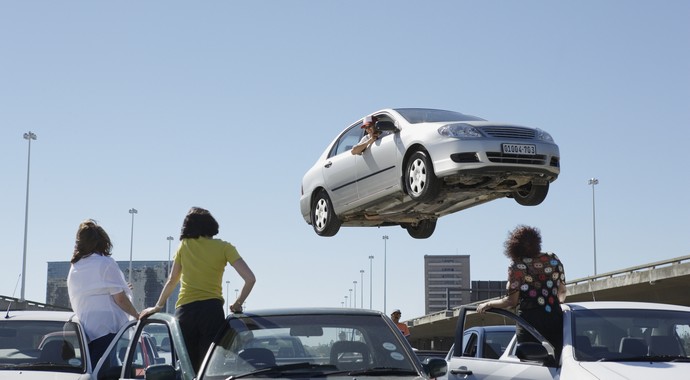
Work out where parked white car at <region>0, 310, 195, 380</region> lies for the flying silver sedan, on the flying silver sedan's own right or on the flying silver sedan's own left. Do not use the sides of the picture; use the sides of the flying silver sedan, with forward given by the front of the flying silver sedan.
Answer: on the flying silver sedan's own right

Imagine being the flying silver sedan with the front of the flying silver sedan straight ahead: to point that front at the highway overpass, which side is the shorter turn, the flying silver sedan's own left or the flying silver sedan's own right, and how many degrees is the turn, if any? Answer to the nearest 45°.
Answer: approximately 135° to the flying silver sedan's own left

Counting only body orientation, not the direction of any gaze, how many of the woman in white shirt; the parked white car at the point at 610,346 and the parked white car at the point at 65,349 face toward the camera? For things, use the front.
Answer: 2

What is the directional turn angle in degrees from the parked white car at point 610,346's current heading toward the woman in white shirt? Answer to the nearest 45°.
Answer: approximately 90° to its right

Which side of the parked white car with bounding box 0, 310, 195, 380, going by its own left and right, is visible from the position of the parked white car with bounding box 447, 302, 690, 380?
left

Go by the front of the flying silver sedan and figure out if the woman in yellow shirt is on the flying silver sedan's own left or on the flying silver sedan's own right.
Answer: on the flying silver sedan's own right

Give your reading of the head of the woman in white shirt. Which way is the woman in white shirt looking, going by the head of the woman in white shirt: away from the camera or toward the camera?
away from the camera

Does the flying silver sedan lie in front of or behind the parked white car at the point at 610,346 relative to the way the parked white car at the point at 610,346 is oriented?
behind

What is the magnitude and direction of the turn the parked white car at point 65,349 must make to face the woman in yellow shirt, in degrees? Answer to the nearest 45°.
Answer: approximately 45° to its left

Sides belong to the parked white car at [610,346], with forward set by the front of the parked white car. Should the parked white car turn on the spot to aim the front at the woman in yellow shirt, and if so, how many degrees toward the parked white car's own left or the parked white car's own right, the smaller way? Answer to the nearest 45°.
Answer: approximately 90° to the parked white car's own right

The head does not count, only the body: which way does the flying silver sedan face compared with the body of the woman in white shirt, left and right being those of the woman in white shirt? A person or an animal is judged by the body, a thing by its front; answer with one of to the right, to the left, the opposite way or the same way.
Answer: to the right

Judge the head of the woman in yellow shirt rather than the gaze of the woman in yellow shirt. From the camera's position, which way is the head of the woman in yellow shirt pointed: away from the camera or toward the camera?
away from the camera
